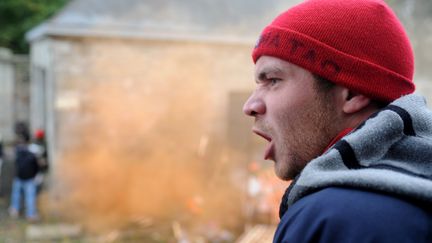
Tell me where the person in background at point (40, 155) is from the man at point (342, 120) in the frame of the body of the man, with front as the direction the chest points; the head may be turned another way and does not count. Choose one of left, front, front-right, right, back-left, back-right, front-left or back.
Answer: front-right

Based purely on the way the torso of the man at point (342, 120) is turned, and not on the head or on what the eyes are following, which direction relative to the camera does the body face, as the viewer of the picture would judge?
to the viewer's left

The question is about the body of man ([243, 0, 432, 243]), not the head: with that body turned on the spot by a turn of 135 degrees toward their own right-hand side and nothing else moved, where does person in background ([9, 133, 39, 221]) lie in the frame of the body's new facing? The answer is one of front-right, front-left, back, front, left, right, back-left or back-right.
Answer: left

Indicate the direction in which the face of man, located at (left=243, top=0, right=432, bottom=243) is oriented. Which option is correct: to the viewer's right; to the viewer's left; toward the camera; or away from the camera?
to the viewer's left

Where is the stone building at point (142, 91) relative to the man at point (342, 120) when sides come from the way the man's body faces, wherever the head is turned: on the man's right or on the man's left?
on the man's right
